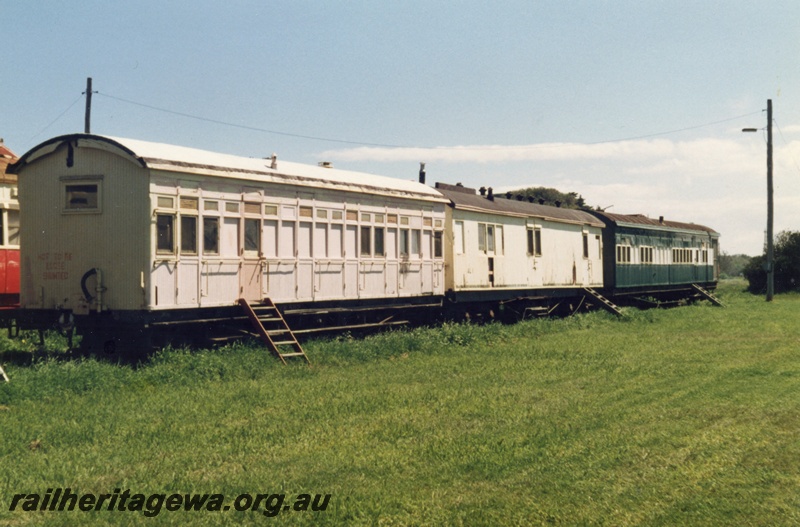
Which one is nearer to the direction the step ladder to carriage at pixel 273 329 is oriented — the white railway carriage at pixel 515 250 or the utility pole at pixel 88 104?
the white railway carriage

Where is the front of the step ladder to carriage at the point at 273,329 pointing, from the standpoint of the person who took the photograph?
facing the viewer and to the right of the viewer

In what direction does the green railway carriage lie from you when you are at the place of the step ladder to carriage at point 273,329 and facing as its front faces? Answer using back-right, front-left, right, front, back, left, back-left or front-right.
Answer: left

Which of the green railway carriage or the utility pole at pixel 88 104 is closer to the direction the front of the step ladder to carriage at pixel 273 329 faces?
the green railway carriage

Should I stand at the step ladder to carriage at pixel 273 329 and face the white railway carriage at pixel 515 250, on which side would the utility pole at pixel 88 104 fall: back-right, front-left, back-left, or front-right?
front-left

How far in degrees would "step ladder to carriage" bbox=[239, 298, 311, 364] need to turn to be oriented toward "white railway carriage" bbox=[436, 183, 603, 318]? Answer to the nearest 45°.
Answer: approximately 90° to its left

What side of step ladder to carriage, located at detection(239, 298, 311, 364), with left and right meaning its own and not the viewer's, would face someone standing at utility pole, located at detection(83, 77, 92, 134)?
back
